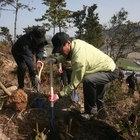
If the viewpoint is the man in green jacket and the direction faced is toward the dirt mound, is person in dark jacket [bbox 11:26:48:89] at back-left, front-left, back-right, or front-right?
front-right

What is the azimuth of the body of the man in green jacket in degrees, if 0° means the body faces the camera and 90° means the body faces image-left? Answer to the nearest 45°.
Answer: approximately 90°

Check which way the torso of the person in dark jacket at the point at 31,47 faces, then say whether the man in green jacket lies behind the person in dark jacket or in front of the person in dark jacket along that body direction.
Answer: in front

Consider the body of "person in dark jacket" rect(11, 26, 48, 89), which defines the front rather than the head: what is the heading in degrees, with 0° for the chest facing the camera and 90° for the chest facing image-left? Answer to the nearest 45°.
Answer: approximately 315°

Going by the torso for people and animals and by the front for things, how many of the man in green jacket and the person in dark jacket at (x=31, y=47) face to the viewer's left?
1

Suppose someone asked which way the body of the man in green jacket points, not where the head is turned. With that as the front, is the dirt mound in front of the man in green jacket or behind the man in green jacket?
in front

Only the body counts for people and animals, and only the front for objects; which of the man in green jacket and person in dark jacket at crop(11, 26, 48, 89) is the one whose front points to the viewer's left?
the man in green jacket
